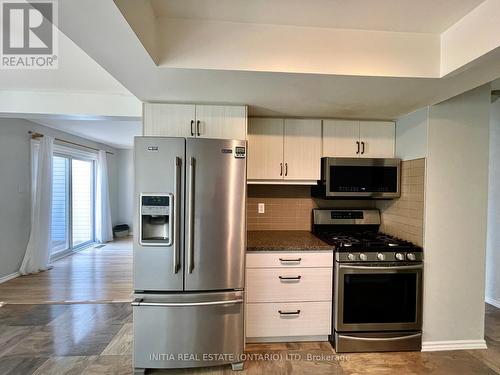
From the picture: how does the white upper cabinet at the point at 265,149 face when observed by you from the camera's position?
facing the viewer

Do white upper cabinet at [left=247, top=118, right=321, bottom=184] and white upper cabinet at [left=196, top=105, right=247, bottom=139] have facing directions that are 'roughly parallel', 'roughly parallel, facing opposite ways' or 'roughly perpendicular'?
roughly parallel

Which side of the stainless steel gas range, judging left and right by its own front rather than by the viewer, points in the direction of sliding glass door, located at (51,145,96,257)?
right

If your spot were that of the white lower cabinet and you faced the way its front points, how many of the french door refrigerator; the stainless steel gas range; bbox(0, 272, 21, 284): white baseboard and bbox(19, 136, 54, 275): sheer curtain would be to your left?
1

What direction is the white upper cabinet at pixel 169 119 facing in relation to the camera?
toward the camera

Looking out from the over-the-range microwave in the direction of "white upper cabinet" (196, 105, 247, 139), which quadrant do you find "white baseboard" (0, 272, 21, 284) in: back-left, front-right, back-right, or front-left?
front-right

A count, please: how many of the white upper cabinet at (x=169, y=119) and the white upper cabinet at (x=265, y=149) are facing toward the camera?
2

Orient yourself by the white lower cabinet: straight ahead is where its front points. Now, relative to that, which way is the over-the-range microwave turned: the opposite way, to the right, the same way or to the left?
the same way

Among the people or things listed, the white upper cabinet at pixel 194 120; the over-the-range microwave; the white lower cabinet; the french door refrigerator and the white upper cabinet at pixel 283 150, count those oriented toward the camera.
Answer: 5

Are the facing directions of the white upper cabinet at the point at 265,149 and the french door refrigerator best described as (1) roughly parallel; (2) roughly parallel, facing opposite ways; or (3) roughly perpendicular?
roughly parallel

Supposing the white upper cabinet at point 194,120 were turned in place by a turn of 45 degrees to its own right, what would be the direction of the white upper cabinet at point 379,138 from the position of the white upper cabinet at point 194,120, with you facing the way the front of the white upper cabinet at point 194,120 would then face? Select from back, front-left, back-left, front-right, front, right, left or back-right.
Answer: back-left

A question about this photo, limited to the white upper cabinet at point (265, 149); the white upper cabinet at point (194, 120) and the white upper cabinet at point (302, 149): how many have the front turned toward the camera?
3

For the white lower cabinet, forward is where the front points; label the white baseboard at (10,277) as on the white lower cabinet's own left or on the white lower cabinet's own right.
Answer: on the white lower cabinet's own right

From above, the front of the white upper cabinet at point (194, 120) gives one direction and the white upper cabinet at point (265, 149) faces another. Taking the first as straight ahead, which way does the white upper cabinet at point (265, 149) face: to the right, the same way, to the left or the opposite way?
the same way

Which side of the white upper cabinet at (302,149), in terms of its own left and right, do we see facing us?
front

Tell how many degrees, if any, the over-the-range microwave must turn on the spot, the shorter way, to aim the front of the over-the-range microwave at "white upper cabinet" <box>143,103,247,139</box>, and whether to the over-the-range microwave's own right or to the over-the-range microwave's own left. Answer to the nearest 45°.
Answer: approximately 45° to the over-the-range microwave's own right

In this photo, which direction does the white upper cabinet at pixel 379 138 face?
toward the camera
